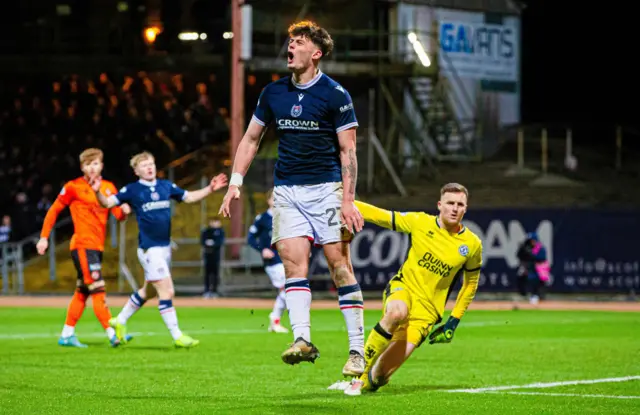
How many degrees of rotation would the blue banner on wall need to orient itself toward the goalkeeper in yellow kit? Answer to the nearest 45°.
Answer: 0° — it already faces them

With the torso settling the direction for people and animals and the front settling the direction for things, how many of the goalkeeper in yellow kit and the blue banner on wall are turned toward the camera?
2

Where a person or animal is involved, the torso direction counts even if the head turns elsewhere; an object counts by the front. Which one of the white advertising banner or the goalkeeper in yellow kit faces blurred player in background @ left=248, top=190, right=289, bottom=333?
the white advertising banner

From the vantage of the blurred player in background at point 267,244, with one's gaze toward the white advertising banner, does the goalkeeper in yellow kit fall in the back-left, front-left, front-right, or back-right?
back-right

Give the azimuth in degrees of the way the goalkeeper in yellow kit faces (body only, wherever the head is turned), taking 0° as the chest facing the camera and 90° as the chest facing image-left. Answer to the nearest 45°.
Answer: approximately 0°

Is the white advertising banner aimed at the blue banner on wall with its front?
yes
